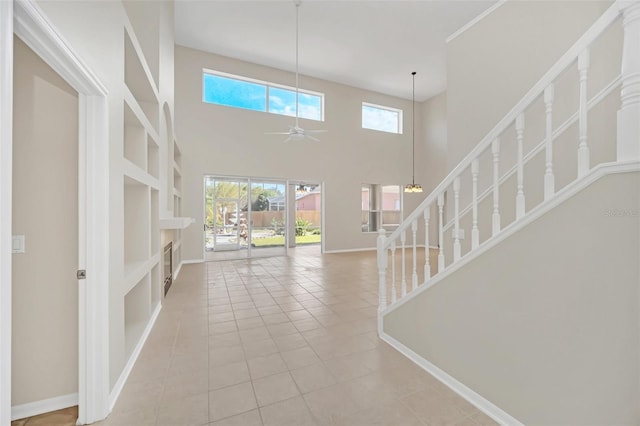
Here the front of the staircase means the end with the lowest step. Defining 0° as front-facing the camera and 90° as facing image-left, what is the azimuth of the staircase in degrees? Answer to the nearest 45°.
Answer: approximately 135°

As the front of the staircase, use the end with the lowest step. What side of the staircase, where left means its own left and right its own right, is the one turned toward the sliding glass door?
front

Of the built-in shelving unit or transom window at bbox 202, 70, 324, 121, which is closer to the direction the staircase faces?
the transom window

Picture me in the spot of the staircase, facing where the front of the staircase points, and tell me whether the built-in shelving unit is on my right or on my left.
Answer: on my left

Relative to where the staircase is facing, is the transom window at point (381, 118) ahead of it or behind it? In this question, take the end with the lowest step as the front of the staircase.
ahead

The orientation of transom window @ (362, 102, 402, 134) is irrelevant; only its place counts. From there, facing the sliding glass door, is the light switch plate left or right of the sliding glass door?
left

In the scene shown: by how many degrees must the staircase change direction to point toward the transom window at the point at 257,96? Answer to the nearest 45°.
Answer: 0° — it already faces it

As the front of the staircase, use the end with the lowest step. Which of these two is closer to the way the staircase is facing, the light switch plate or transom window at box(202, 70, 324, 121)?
the transom window
